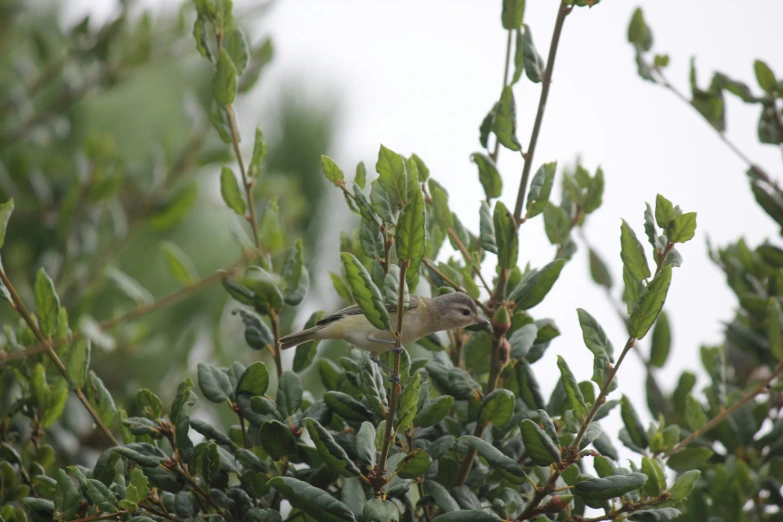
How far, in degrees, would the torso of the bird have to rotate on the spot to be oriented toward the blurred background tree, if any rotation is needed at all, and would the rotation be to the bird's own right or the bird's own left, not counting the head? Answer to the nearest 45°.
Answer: approximately 135° to the bird's own left

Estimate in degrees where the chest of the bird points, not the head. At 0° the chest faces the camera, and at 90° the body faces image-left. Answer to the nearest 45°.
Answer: approximately 270°
